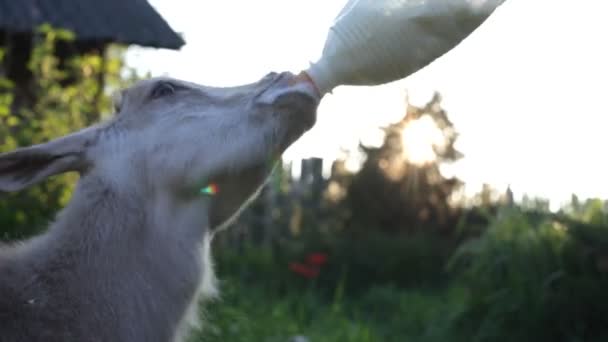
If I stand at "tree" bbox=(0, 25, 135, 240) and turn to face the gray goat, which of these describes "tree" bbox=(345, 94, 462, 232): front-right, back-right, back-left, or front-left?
back-left

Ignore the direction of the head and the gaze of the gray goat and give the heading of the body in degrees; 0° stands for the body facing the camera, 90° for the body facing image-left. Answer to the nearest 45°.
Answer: approximately 270°
